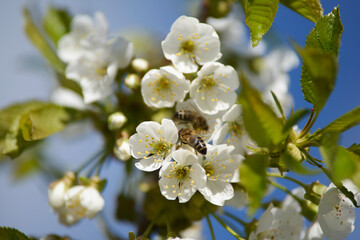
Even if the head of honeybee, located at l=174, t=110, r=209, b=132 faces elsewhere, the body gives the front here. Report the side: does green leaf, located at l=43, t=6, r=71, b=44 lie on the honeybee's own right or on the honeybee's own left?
on the honeybee's own left

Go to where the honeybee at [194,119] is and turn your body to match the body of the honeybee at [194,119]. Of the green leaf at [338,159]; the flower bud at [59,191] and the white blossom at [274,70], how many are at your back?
1
